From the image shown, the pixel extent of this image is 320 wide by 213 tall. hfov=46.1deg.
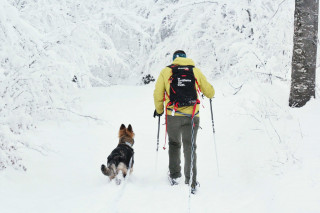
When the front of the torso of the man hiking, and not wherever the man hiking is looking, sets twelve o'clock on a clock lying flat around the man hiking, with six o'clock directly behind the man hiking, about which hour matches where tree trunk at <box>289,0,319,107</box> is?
The tree trunk is roughly at 2 o'clock from the man hiking.

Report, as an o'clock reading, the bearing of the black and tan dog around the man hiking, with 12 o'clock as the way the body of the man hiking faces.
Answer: The black and tan dog is roughly at 10 o'clock from the man hiking.

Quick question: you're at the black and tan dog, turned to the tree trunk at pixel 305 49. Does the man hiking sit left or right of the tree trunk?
right

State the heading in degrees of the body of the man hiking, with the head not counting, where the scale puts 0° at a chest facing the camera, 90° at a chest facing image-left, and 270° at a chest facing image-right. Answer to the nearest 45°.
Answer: approximately 180°
